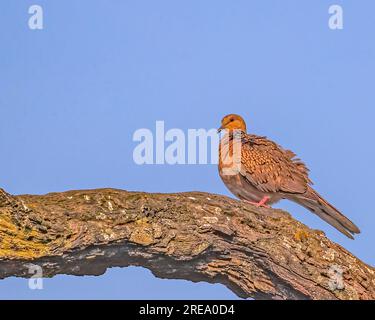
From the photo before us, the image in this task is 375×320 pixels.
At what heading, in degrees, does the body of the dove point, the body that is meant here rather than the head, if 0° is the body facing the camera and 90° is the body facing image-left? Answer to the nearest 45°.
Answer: approximately 90°
